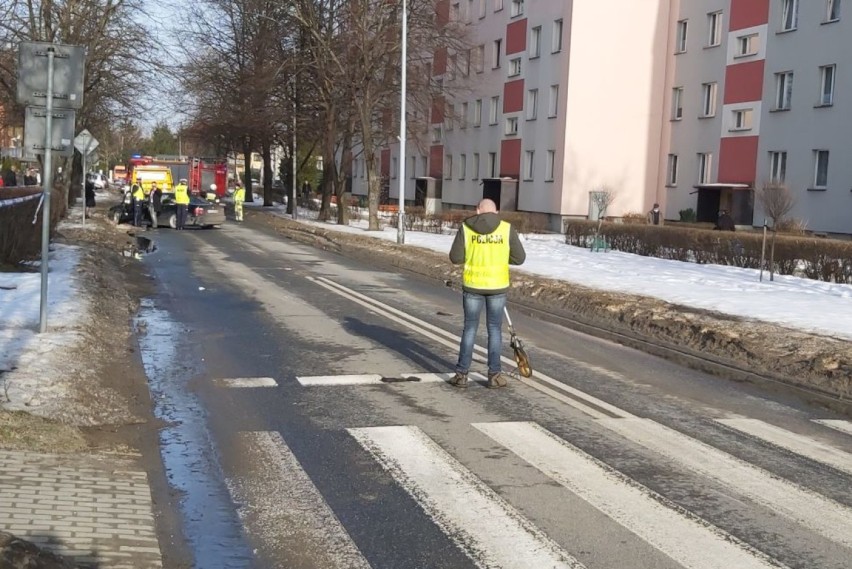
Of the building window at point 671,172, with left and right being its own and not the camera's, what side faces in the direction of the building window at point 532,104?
right

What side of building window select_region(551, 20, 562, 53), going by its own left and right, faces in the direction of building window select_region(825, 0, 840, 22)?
left

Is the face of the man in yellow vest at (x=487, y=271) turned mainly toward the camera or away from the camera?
away from the camera

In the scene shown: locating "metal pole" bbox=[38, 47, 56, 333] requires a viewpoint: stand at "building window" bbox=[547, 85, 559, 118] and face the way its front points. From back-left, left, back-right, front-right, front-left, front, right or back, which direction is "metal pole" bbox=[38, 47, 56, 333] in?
front-left

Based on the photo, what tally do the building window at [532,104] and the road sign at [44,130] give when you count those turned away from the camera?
1

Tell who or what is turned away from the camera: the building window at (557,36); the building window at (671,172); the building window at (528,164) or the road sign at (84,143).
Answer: the road sign

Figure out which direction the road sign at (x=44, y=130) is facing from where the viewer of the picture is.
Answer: facing away from the viewer

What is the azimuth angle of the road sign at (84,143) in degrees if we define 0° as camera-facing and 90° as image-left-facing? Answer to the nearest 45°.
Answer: approximately 180°

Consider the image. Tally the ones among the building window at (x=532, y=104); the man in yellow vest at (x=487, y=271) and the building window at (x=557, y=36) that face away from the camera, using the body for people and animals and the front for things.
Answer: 1
